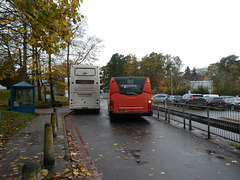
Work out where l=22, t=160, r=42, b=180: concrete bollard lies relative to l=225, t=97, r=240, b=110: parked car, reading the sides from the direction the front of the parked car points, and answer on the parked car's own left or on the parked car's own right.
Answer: on the parked car's own left

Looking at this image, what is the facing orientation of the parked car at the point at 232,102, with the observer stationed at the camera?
facing away from the viewer and to the left of the viewer

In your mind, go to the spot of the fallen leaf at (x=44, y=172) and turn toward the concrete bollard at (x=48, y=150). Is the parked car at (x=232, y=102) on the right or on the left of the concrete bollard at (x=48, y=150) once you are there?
right

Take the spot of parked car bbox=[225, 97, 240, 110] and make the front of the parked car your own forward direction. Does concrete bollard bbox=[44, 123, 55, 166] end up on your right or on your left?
on your left

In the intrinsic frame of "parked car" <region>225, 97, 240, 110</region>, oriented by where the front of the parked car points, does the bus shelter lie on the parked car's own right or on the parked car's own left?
on the parked car's own left

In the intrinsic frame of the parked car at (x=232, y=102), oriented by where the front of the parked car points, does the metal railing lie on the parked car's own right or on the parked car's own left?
on the parked car's own left

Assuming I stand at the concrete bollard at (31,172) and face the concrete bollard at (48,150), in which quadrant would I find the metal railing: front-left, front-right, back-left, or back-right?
front-right
